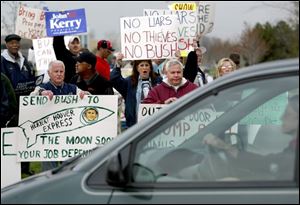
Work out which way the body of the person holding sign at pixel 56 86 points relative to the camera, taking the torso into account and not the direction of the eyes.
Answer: toward the camera

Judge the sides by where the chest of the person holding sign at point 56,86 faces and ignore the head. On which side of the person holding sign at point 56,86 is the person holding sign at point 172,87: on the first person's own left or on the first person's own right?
on the first person's own left

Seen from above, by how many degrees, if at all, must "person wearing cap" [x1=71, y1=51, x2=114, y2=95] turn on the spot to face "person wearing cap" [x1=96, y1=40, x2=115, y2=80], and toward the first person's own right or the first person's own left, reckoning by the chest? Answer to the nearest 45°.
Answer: approximately 135° to the first person's own right

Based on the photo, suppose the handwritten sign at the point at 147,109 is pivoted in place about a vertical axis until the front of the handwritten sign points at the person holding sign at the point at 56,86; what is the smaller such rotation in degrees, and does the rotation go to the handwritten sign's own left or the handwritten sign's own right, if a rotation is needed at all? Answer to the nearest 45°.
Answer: approximately 90° to the handwritten sign's own right

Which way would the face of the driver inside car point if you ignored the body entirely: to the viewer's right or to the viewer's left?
to the viewer's left

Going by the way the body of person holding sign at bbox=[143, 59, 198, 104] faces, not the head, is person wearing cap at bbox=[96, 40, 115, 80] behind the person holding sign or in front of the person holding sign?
behind

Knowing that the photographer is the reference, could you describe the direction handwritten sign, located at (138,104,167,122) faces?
facing the viewer

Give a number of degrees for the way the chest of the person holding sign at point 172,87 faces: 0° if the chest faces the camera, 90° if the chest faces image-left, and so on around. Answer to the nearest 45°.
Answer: approximately 0°

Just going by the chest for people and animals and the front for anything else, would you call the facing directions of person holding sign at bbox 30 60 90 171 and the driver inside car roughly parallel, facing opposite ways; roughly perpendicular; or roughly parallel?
roughly perpendicular
